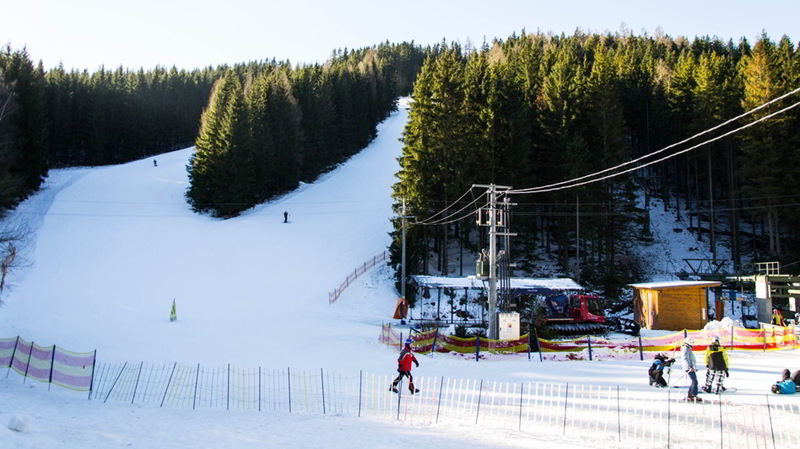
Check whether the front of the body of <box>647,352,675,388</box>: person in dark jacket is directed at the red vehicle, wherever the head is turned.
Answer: no
